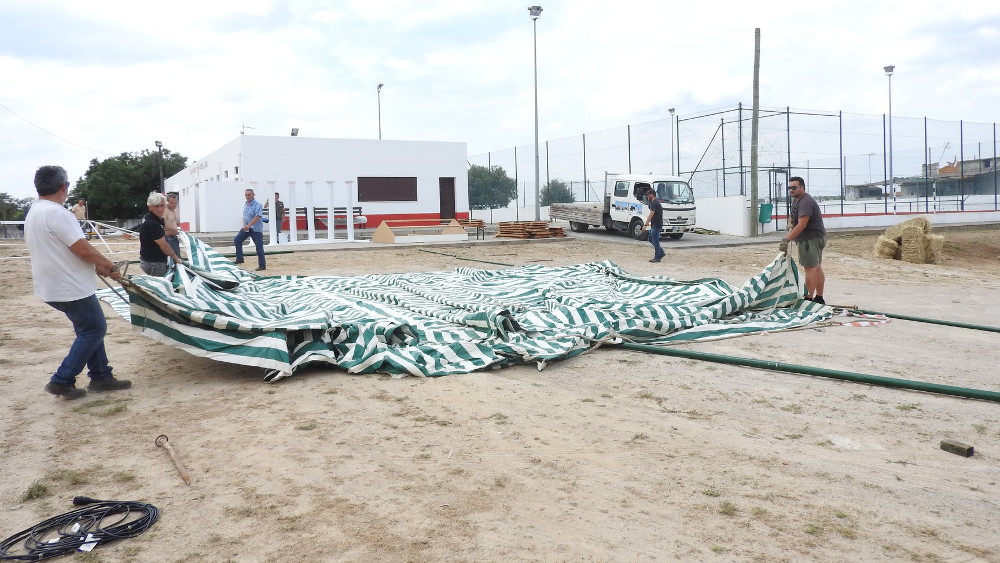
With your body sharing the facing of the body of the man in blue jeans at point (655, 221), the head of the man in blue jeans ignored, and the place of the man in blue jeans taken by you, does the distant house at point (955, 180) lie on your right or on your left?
on your right

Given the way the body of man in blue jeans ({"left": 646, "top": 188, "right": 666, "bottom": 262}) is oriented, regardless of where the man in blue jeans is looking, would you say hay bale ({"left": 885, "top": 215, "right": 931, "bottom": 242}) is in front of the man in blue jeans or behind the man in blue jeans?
behind

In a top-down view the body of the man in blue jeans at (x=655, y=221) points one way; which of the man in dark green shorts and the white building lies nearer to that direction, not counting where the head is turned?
the white building

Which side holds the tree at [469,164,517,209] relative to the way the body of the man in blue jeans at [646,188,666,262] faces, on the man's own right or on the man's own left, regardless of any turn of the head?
on the man's own right

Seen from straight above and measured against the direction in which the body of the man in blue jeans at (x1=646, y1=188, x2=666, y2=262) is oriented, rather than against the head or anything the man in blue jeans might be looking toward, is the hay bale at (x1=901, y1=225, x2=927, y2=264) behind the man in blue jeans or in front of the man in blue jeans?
behind

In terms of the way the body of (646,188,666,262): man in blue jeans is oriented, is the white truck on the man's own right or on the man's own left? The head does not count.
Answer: on the man's own right

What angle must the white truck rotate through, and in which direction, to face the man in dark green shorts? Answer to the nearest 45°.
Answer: approximately 45° to its right

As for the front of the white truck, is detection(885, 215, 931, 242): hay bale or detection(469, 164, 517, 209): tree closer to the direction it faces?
the hay bale

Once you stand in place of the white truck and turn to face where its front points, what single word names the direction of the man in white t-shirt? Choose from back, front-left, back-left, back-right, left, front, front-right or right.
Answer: front-right

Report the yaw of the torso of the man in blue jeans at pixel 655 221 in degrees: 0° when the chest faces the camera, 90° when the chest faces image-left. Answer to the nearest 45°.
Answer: approximately 90°

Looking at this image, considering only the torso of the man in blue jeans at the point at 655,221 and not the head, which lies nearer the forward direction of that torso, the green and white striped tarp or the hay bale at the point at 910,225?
the green and white striped tarp

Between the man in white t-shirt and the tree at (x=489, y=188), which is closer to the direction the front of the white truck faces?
the man in white t-shirt

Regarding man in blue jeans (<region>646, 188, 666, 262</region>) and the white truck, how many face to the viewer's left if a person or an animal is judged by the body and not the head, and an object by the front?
1

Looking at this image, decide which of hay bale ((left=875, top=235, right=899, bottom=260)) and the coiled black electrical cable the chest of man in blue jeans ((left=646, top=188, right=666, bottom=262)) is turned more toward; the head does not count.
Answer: the coiled black electrical cable
